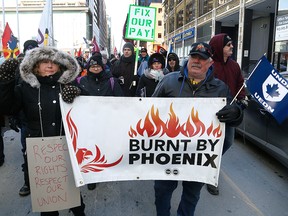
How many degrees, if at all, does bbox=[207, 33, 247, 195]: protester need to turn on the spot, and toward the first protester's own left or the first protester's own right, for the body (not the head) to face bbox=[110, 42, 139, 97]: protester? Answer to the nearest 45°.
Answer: approximately 180°

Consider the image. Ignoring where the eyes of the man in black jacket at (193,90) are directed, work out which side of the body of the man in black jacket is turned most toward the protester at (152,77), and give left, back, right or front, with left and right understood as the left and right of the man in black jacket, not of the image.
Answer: back

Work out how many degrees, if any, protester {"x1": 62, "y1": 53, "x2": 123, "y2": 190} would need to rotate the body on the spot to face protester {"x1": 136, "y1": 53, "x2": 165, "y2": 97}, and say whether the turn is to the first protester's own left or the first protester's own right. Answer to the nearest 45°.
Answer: approximately 135° to the first protester's own left

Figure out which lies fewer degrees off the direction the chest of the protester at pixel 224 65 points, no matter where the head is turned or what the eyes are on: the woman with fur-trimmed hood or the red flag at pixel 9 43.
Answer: the woman with fur-trimmed hood

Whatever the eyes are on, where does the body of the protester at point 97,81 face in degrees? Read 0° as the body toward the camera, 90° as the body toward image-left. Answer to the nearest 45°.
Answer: approximately 0°

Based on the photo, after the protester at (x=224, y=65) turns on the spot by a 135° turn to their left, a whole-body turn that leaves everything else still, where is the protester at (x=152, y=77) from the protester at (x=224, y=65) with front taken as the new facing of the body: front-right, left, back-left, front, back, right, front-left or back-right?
front-left

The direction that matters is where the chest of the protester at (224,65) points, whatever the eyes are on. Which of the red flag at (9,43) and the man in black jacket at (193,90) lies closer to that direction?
the man in black jacket

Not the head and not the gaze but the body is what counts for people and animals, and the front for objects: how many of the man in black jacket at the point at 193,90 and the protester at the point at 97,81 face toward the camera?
2
